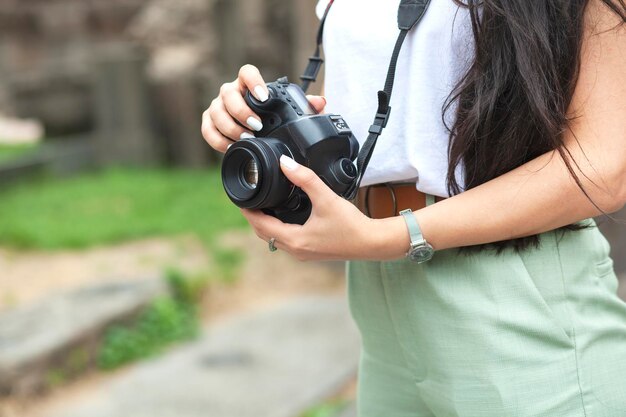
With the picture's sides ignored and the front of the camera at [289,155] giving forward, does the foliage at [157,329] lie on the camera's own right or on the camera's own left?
on the camera's own right

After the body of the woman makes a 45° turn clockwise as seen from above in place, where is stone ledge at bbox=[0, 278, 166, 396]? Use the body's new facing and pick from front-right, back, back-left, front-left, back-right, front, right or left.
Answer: front-right

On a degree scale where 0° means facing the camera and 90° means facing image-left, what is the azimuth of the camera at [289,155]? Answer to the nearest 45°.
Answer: approximately 45°

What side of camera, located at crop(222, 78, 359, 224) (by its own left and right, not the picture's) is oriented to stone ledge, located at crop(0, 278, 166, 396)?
right

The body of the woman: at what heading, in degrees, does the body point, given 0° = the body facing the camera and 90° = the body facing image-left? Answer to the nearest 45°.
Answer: approximately 45°
